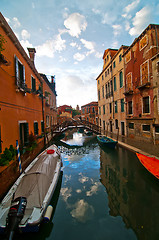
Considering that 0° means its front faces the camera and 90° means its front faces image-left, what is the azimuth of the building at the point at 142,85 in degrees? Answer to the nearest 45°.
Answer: approximately 45°

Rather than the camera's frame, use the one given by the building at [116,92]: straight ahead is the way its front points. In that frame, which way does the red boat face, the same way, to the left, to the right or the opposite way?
to the right

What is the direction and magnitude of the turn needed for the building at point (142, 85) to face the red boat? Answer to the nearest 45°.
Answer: approximately 45° to its left

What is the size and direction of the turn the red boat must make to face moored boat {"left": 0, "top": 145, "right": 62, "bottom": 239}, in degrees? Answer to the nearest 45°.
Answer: approximately 90° to its left

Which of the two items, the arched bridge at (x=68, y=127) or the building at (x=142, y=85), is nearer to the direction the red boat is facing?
the arched bridge

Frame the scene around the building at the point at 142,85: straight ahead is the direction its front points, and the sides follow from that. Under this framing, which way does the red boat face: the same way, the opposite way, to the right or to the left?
to the right

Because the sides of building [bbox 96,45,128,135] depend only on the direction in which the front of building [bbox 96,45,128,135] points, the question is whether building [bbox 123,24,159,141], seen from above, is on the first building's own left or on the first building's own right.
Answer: on the first building's own left

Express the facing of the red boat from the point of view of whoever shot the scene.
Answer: facing away from the viewer and to the left of the viewer

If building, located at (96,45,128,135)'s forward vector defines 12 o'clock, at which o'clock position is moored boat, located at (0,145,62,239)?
The moored boat is roughly at 11 o'clock from the building.

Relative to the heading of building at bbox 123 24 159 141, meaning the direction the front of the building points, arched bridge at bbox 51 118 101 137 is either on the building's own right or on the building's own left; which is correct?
on the building's own right
